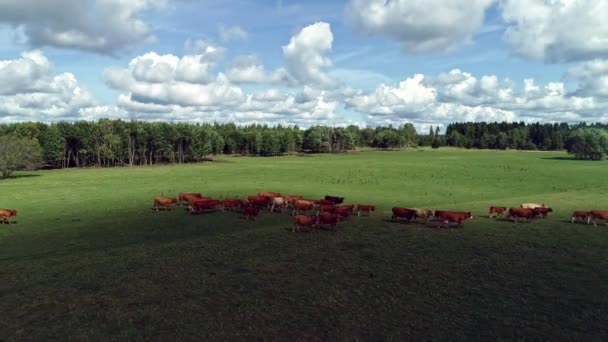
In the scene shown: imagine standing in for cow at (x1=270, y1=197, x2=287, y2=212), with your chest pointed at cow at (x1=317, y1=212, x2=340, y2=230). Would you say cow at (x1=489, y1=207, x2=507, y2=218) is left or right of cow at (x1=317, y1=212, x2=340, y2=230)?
left

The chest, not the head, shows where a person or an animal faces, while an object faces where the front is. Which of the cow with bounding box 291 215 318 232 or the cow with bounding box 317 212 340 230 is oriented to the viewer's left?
the cow with bounding box 291 215 318 232
